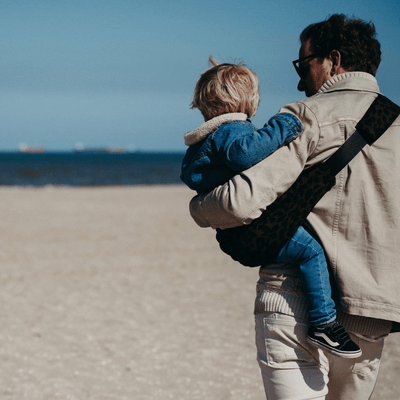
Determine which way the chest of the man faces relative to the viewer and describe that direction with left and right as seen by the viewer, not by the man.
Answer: facing away from the viewer and to the left of the viewer
